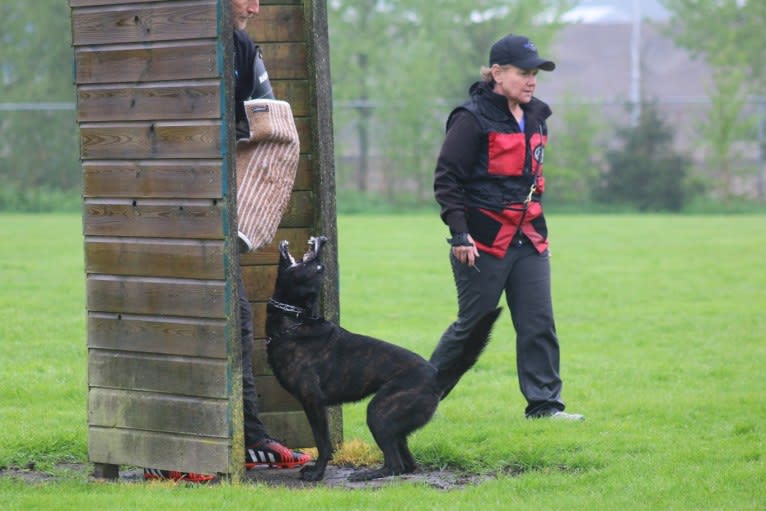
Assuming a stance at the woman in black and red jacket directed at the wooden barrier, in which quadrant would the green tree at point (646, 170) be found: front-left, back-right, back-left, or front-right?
back-right

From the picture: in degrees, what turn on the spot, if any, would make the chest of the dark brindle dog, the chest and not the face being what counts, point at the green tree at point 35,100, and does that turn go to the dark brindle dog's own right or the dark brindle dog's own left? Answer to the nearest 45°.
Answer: approximately 90° to the dark brindle dog's own right

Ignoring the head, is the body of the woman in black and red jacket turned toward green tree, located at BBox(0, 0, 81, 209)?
no

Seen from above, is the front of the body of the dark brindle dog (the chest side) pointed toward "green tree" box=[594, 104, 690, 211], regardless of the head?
no

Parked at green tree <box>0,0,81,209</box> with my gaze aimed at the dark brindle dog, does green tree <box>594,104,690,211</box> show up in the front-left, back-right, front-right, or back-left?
front-left

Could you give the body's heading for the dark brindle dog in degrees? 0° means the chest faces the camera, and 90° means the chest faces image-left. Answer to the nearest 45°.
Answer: approximately 90°

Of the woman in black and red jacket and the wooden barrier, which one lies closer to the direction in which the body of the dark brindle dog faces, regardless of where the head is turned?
the wooden barrier

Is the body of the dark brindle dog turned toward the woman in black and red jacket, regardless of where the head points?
no

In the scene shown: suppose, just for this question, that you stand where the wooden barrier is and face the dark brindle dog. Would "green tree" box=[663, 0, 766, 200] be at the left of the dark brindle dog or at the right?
left

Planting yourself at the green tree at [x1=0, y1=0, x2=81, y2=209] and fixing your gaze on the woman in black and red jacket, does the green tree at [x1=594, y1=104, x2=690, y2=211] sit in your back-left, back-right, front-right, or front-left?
front-left

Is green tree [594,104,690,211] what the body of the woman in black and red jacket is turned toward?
no

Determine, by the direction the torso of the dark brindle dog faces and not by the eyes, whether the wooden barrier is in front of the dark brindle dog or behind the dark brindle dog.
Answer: in front

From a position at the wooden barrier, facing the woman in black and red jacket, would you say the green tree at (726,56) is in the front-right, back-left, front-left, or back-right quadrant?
front-left
